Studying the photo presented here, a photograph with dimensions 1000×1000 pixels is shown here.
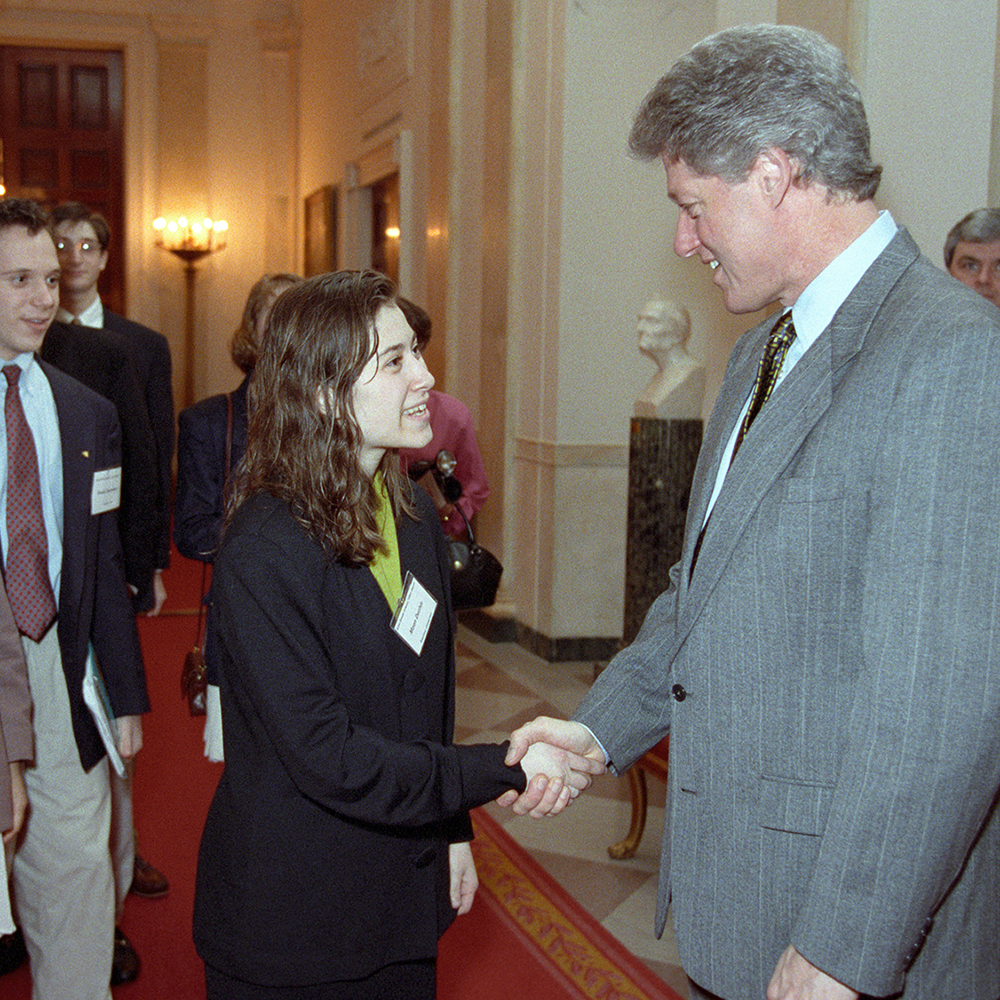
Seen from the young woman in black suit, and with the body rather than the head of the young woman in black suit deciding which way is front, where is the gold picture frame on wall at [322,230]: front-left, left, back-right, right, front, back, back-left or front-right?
back-left

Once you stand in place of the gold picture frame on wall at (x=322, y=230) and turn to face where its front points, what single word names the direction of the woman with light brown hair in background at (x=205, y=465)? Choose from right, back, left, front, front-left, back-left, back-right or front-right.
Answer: front-left

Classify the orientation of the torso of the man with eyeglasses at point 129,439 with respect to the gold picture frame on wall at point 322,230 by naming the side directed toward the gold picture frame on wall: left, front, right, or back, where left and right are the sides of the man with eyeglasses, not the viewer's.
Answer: back

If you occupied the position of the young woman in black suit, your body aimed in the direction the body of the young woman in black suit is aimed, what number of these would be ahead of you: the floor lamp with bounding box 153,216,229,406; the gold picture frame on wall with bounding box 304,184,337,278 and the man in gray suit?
1

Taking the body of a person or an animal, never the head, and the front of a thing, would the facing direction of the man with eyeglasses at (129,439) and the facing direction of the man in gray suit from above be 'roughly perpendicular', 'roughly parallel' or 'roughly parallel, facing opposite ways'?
roughly perpendicular

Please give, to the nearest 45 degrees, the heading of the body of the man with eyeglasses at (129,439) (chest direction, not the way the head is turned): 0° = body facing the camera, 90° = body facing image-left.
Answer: approximately 0°

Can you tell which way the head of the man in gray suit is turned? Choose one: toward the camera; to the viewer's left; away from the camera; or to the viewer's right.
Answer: to the viewer's left

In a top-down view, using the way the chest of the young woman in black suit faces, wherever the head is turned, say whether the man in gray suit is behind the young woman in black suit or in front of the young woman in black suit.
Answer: in front
